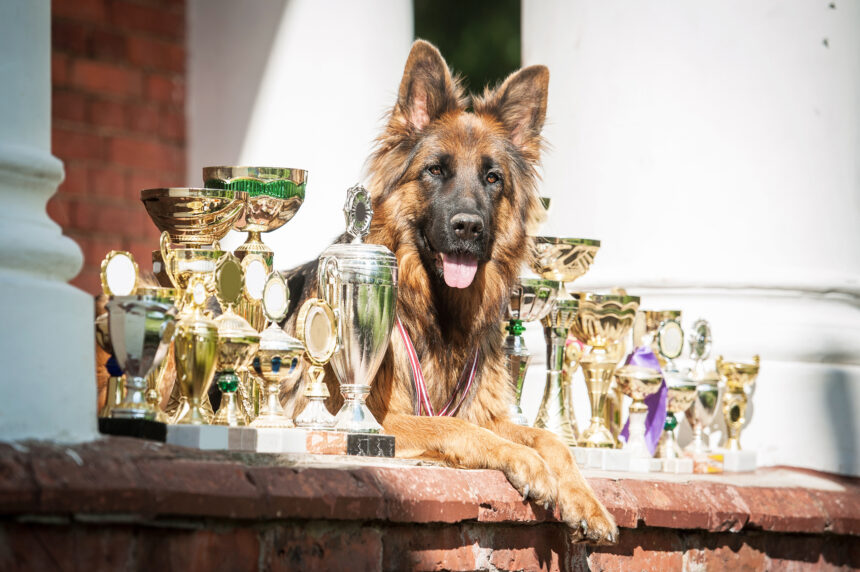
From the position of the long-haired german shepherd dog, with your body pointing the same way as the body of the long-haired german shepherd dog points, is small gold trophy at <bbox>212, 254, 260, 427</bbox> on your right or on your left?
on your right

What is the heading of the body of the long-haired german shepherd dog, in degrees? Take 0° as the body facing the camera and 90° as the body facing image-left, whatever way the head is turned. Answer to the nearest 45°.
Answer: approximately 315°

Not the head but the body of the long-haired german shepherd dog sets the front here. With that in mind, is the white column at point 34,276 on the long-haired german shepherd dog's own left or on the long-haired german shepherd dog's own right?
on the long-haired german shepherd dog's own right

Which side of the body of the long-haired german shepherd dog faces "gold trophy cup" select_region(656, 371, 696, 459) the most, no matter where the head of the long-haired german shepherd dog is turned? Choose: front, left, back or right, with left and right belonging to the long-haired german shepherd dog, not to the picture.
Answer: left

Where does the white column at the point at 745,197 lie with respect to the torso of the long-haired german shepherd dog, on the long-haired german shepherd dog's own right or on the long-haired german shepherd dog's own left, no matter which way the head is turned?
on the long-haired german shepherd dog's own left

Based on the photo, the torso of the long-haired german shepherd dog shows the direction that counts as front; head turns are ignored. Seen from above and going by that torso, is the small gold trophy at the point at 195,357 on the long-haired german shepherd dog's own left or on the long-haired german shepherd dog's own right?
on the long-haired german shepherd dog's own right

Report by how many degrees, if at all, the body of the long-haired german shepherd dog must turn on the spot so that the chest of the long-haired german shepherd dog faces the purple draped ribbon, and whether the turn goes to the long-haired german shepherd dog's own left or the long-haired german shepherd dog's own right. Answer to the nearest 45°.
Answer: approximately 90° to the long-haired german shepherd dog's own left

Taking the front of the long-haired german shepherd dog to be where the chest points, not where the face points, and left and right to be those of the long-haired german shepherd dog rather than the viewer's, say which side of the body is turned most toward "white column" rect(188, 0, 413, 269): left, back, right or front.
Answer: back

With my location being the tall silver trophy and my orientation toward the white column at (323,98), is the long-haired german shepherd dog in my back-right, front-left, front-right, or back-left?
front-right

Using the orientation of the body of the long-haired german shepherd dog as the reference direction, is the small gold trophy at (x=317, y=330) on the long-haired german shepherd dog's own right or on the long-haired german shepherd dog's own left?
on the long-haired german shepherd dog's own right

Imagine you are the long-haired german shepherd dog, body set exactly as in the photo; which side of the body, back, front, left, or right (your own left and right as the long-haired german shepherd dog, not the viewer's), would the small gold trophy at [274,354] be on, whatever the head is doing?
right
